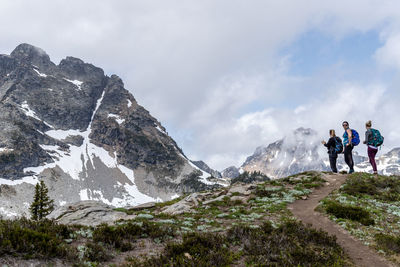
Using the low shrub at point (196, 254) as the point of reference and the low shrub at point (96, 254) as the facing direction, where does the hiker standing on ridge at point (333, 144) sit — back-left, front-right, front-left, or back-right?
back-right

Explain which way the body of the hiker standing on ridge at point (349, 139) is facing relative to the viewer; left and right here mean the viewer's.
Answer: facing the viewer and to the left of the viewer

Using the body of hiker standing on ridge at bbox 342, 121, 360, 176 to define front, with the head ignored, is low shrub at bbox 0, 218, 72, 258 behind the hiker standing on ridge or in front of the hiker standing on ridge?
in front

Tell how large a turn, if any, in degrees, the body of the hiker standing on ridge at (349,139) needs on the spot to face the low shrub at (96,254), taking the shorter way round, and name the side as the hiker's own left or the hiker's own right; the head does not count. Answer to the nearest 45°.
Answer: approximately 45° to the hiker's own left

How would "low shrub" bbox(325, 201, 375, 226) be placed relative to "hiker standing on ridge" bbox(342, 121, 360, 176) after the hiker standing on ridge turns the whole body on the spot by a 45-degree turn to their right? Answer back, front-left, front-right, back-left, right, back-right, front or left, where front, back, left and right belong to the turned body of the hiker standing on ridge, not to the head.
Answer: left

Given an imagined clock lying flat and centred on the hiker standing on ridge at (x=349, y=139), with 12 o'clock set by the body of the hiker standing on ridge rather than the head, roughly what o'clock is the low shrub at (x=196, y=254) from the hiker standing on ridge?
The low shrub is roughly at 11 o'clock from the hiker standing on ridge.

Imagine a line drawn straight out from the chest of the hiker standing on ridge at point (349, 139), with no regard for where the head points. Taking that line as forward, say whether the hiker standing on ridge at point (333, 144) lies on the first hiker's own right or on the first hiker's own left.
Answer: on the first hiker's own right

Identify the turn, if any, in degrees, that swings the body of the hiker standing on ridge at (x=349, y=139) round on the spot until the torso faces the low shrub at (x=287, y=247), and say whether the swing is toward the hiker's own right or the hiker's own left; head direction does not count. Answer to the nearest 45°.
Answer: approximately 45° to the hiker's own left

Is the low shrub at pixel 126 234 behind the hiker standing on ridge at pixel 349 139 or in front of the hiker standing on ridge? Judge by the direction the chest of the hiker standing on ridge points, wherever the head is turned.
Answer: in front
